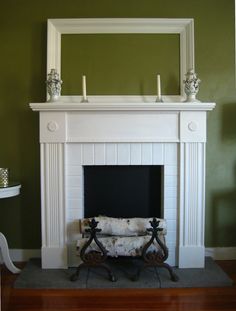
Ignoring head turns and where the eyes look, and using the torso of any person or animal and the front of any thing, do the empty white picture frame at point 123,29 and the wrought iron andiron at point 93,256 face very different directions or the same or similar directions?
same or similar directions

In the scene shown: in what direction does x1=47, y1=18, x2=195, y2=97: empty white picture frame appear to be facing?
toward the camera

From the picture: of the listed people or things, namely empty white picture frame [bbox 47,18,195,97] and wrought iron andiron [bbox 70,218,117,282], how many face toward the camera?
2

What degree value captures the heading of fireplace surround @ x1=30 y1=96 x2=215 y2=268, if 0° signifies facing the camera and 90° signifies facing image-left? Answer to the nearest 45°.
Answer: approximately 0°

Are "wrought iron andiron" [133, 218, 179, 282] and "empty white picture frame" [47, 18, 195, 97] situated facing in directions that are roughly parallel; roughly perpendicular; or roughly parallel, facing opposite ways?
roughly parallel

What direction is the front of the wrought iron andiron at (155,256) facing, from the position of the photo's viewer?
facing the viewer

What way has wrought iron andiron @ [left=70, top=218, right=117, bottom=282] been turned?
toward the camera

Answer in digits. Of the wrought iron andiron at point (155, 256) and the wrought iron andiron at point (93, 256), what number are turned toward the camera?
2

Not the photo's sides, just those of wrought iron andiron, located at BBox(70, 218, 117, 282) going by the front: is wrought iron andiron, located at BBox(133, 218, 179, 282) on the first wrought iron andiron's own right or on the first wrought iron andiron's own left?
on the first wrought iron andiron's own left
